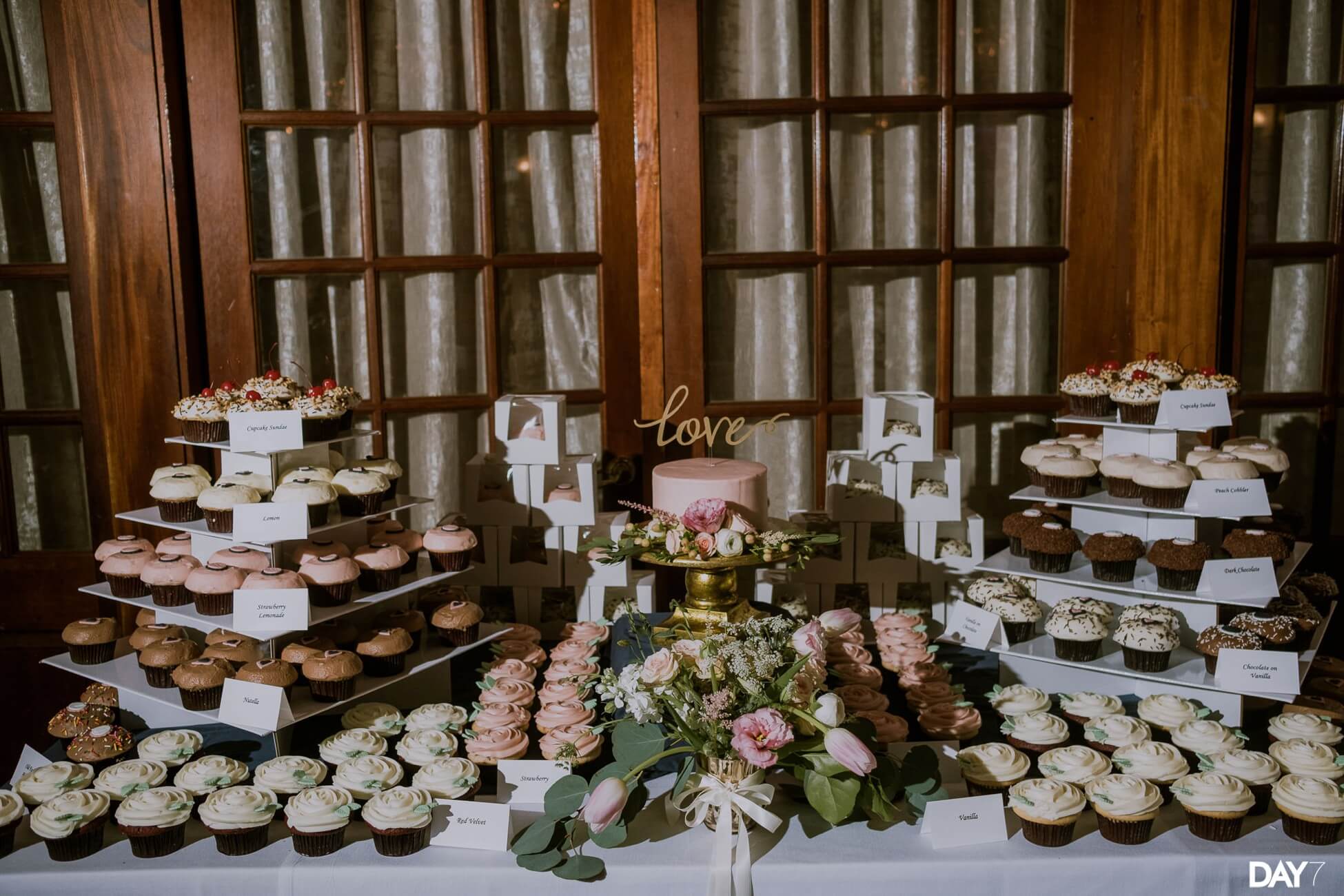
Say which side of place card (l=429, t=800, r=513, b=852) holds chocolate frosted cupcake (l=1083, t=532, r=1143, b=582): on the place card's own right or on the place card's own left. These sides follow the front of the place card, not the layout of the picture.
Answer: on the place card's own left

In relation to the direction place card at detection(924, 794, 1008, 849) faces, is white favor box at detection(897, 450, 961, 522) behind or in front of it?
behind

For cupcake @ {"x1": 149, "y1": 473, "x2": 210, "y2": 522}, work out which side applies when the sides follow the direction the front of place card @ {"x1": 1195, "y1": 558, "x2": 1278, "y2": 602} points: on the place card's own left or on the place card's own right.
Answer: on the place card's own right

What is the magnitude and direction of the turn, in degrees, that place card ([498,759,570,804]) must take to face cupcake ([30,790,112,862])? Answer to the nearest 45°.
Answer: approximately 90° to its right

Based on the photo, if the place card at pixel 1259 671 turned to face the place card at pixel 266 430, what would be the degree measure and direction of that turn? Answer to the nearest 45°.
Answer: approximately 45° to its right

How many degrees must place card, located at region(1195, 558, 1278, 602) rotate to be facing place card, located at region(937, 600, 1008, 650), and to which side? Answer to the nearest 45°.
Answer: approximately 90° to its right

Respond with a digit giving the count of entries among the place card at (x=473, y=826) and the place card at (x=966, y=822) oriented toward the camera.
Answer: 2
